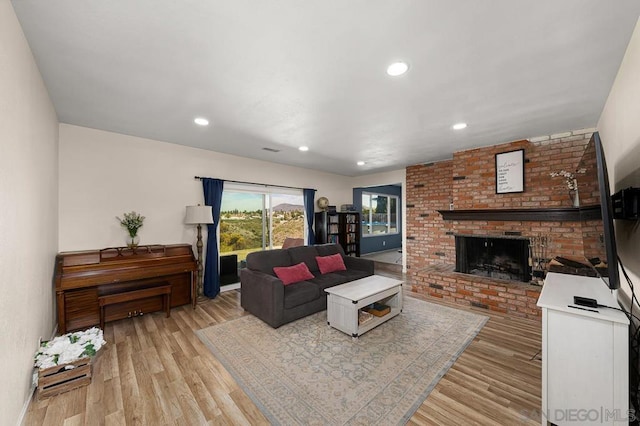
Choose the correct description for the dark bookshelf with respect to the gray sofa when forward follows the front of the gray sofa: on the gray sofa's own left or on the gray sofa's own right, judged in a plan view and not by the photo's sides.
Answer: on the gray sofa's own left

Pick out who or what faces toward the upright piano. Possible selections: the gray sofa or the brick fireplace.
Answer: the brick fireplace

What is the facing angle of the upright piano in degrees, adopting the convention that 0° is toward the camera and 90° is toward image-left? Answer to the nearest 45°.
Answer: approximately 315°

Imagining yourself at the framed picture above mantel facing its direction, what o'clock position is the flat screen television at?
The flat screen television is roughly at 10 o'clock from the framed picture above mantel.

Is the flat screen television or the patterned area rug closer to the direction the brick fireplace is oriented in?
the patterned area rug

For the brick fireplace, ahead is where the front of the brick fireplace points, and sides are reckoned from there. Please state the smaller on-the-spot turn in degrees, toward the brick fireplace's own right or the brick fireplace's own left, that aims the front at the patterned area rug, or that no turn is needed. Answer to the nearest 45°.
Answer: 0° — it already faces it

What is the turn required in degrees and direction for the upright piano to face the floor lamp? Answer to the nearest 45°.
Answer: approximately 45° to its left

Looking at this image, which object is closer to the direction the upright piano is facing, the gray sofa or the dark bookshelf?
the gray sofa

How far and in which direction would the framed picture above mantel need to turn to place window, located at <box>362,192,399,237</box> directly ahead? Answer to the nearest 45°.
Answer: approximately 90° to its right

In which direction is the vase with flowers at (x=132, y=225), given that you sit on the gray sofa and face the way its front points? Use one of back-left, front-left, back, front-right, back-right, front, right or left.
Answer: back-right

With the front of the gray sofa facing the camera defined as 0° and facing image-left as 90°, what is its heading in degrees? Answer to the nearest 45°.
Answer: approximately 315°
